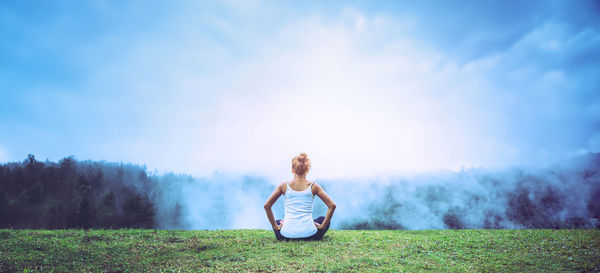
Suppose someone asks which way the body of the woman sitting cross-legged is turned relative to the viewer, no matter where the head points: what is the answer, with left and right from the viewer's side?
facing away from the viewer

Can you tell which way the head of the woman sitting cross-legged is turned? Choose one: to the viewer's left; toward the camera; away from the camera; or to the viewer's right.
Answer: away from the camera
